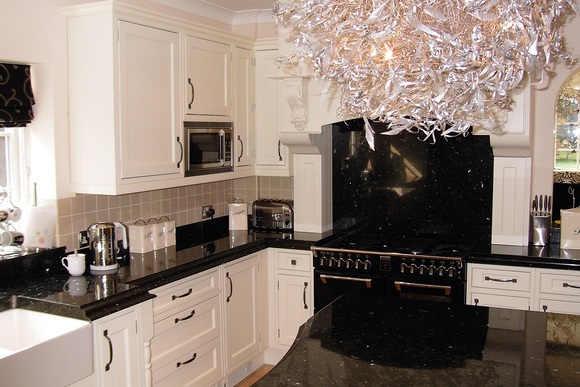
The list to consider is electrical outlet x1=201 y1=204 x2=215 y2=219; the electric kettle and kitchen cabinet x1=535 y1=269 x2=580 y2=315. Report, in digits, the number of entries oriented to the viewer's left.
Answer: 1

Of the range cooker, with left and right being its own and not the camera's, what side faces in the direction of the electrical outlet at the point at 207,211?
right

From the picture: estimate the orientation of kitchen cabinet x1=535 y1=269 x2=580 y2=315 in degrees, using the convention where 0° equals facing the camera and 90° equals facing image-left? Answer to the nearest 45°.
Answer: approximately 0°

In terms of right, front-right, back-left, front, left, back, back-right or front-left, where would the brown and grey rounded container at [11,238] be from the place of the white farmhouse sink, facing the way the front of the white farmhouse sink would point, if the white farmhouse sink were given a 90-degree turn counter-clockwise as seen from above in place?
front-left

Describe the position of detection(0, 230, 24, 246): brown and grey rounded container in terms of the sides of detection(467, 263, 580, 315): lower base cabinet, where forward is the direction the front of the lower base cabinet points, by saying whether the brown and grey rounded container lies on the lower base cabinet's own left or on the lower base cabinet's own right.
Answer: on the lower base cabinet's own right

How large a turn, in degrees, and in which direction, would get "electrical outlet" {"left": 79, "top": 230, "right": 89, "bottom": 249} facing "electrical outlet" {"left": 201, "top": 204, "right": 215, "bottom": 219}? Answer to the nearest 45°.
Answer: approximately 90° to its left

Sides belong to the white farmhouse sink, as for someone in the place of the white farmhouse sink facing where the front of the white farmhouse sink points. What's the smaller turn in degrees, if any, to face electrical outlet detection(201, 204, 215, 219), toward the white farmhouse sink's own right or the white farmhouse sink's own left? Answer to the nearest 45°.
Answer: approximately 90° to the white farmhouse sink's own left

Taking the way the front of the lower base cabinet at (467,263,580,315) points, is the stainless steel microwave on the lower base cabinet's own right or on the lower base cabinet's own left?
on the lower base cabinet's own right

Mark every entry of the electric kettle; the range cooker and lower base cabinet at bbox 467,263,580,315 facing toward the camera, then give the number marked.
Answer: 2

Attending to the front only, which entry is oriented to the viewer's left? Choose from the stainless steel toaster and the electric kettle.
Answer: the electric kettle

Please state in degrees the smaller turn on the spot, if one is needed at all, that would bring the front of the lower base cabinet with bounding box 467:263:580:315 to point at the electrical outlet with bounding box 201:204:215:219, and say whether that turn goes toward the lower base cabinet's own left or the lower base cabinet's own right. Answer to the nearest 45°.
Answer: approximately 90° to the lower base cabinet's own right

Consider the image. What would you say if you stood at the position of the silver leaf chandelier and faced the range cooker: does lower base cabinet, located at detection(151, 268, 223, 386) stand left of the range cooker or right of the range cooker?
left

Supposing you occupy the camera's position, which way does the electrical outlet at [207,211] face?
facing the viewer and to the right of the viewer

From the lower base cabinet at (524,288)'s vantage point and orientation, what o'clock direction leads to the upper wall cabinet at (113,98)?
The upper wall cabinet is roughly at 2 o'clock from the lower base cabinet.
